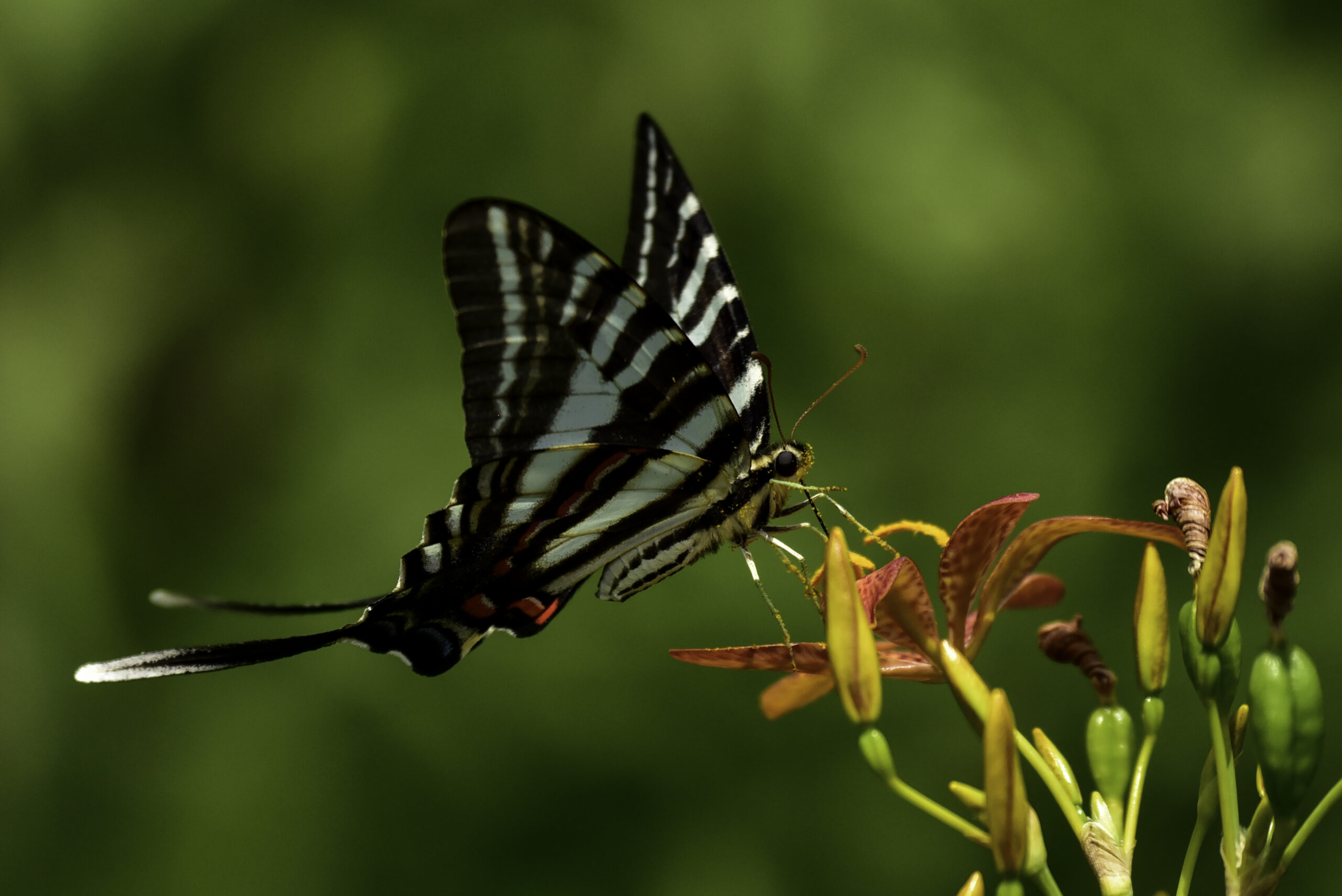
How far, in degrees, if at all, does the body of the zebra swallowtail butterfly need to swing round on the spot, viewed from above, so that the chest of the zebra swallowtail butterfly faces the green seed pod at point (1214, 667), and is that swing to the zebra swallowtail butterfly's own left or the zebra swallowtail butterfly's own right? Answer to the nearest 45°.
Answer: approximately 45° to the zebra swallowtail butterfly's own right

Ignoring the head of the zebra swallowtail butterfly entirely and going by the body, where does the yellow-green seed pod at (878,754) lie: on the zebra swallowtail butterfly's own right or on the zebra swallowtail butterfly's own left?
on the zebra swallowtail butterfly's own right

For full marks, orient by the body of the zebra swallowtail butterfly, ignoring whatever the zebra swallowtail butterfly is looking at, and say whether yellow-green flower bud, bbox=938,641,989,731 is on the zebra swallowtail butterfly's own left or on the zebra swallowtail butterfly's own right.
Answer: on the zebra swallowtail butterfly's own right

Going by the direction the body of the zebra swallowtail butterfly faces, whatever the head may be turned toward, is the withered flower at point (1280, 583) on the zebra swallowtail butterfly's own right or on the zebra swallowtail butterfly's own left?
on the zebra swallowtail butterfly's own left

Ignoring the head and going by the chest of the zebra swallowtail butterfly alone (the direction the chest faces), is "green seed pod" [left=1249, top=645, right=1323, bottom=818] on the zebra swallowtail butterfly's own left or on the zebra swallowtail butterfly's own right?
on the zebra swallowtail butterfly's own right

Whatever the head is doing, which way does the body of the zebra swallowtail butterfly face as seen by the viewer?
to the viewer's right

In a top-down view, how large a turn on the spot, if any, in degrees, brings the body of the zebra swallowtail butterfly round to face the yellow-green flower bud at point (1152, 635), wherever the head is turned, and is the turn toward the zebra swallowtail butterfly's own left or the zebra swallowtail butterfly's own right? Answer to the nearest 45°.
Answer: approximately 45° to the zebra swallowtail butterfly's own right
